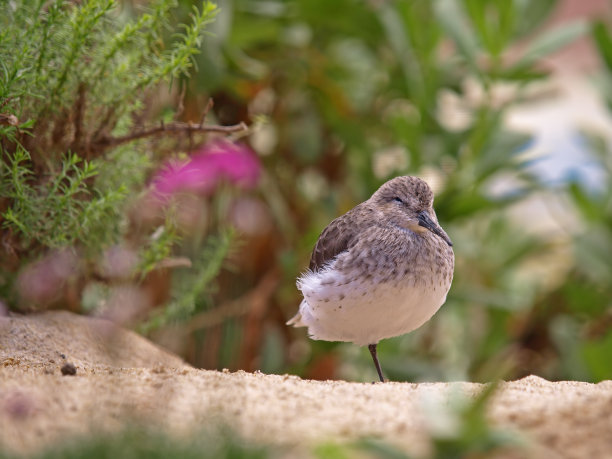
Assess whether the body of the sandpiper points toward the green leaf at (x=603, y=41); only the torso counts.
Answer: no

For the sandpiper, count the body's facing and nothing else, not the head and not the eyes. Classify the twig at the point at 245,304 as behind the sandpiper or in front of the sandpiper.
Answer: behind

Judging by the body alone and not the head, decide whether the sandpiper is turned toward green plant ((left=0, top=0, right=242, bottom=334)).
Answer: no

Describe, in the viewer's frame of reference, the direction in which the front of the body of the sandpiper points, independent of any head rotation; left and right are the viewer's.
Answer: facing the viewer and to the right of the viewer

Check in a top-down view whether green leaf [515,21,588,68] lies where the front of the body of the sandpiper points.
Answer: no
